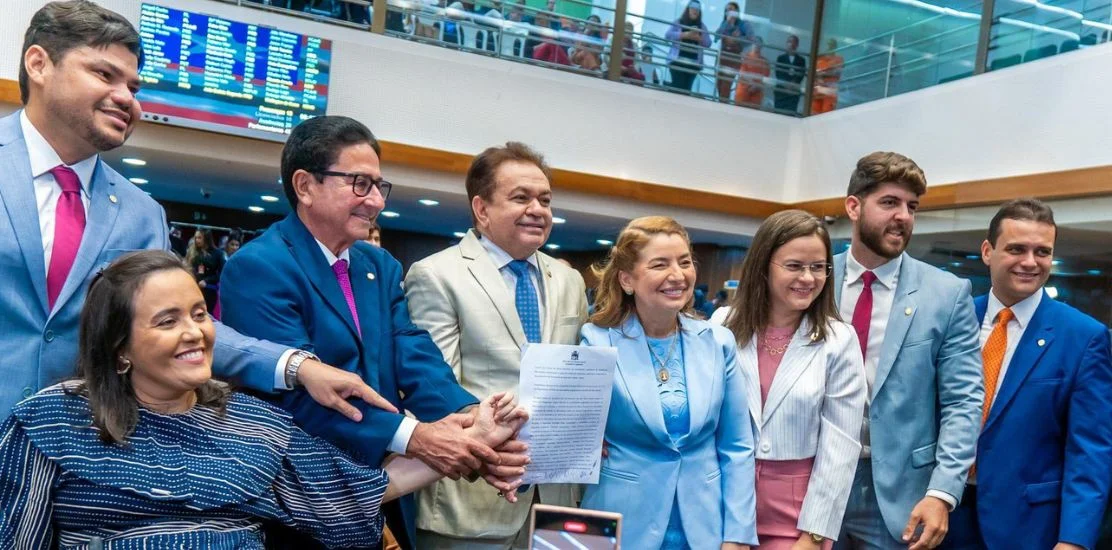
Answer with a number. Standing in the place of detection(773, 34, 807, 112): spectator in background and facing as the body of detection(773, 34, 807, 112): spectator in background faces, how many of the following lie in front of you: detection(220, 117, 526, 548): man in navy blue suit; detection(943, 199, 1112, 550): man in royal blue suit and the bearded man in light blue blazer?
3

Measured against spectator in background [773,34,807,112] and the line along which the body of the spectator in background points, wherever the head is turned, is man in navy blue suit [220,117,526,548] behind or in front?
in front

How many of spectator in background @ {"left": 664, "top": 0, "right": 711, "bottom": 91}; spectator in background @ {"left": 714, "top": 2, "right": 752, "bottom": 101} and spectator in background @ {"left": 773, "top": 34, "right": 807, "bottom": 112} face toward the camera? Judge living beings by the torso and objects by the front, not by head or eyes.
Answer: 3

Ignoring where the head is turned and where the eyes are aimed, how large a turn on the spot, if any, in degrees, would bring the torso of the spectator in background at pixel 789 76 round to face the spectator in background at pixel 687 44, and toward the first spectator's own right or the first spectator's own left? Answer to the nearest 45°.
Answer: approximately 45° to the first spectator's own right

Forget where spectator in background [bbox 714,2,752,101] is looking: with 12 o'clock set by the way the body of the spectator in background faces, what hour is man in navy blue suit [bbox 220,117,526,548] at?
The man in navy blue suit is roughly at 12 o'clock from the spectator in background.

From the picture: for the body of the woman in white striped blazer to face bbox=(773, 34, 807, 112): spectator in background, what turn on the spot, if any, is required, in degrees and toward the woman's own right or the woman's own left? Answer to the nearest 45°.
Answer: approximately 135° to the woman's own right

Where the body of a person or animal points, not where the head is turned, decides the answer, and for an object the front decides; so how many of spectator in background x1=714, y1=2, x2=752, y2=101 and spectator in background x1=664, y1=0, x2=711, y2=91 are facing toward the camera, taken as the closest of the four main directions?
2

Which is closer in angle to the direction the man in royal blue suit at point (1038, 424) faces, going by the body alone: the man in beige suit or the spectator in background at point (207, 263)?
the man in beige suit

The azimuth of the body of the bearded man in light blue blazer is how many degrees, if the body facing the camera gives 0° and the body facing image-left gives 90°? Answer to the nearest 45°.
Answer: approximately 45°

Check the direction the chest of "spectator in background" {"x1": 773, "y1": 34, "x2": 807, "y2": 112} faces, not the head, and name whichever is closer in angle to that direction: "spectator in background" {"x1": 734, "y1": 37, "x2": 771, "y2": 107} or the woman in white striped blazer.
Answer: the woman in white striped blazer

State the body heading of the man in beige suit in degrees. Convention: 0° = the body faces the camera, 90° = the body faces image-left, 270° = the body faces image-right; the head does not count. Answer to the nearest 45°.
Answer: approximately 315°
